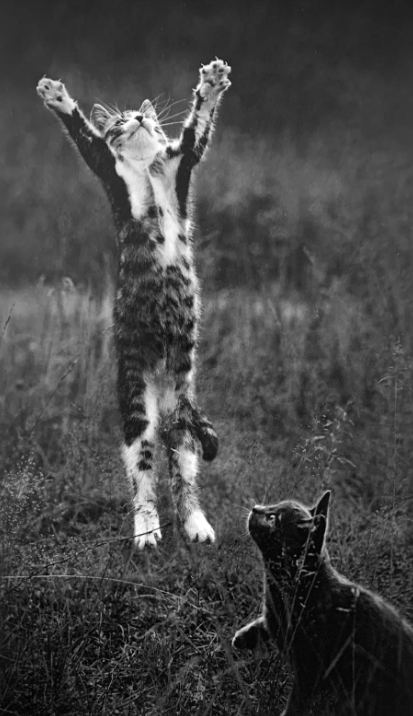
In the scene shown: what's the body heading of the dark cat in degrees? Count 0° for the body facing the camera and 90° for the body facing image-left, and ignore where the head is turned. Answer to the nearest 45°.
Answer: approximately 90°
